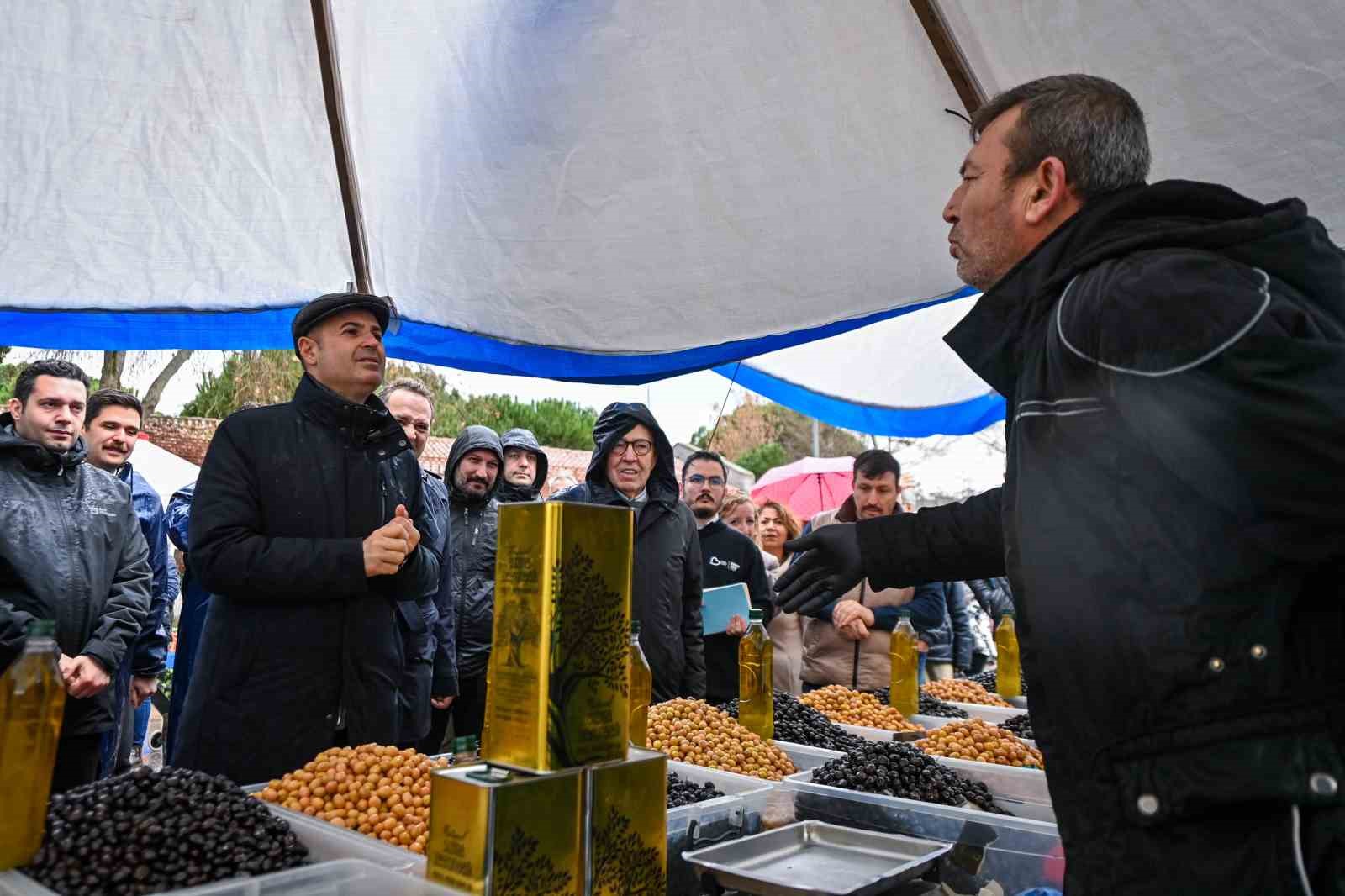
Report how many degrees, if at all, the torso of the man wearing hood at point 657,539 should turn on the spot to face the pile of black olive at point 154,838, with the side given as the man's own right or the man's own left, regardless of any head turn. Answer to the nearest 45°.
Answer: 0° — they already face it

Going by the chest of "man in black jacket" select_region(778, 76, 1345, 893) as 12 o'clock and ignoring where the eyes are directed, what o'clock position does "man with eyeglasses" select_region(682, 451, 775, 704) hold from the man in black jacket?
The man with eyeglasses is roughly at 2 o'clock from the man in black jacket.

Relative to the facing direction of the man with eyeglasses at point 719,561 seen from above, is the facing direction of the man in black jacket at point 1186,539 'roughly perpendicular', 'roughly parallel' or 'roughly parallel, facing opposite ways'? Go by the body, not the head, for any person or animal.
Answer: roughly perpendicular

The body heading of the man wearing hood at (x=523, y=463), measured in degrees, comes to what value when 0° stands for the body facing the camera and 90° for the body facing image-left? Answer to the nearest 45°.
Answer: approximately 0°

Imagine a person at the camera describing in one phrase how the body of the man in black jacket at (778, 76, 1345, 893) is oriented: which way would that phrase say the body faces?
to the viewer's left

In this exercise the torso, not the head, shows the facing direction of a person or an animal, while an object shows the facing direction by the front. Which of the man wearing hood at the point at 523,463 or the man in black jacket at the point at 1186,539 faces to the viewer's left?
the man in black jacket

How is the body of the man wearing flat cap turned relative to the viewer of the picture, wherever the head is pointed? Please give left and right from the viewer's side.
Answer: facing the viewer and to the right of the viewer

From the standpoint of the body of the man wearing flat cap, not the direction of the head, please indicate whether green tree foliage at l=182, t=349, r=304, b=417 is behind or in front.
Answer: behind

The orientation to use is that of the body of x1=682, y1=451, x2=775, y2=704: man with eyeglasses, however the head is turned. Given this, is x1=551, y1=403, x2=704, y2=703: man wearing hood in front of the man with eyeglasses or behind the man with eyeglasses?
in front

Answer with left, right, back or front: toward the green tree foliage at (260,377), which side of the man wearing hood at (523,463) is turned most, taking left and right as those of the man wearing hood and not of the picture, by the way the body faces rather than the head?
back

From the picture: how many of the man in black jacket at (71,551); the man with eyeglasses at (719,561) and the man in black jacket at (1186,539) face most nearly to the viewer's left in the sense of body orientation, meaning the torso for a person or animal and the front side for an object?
1

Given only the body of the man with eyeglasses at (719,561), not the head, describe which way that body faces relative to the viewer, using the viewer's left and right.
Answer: facing the viewer

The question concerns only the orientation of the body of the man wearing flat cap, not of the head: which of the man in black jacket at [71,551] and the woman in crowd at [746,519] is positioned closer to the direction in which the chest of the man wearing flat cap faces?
the woman in crowd

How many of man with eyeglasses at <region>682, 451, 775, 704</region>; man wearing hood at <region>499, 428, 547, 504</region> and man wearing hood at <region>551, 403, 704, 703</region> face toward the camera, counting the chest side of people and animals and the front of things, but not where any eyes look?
3
